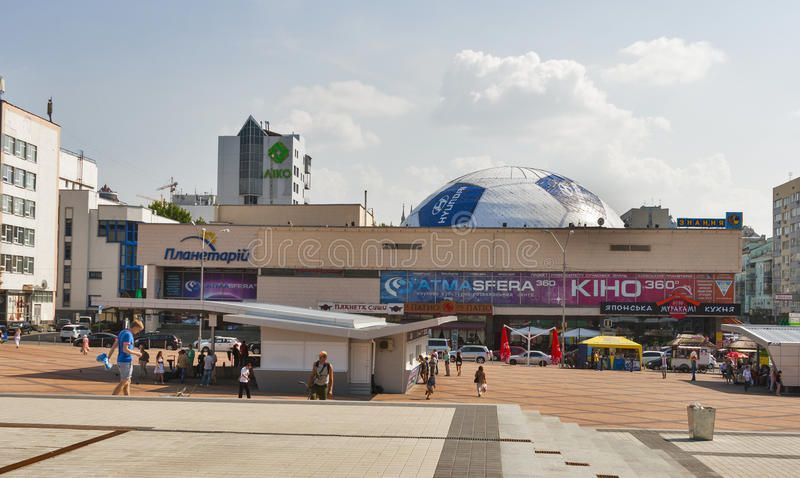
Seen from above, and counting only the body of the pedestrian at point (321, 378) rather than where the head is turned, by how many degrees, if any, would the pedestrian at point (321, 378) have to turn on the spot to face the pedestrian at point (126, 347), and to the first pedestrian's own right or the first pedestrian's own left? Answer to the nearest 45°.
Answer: approximately 45° to the first pedestrian's own right

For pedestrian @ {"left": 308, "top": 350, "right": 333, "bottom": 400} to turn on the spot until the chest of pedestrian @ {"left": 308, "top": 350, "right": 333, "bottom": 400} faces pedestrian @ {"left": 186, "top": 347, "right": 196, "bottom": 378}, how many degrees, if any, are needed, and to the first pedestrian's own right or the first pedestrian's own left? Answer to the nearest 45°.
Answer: approximately 180°

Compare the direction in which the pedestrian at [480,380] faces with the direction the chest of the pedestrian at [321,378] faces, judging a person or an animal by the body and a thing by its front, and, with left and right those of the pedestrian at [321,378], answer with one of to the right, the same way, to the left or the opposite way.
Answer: the opposite way

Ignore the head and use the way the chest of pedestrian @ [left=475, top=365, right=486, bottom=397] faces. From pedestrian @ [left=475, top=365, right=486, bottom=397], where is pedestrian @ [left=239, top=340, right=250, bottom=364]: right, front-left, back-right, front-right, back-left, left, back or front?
left

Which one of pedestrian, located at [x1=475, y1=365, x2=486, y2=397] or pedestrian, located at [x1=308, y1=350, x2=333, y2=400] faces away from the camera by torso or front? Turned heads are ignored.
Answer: pedestrian, located at [x1=475, y1=365, x2=486, y2=397]

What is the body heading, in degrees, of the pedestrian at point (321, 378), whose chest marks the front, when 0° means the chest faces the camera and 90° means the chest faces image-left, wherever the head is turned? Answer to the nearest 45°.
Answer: approximately 0°

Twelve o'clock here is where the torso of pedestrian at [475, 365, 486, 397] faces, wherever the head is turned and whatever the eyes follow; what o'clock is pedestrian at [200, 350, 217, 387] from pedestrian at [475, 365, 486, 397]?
pedestrian at [200, 350, 217, 387] is roughly at 9 o'clock from pedestrian at [475, 365, 486, 397].

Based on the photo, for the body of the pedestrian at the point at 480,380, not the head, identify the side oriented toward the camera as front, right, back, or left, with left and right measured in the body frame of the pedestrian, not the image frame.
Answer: back
